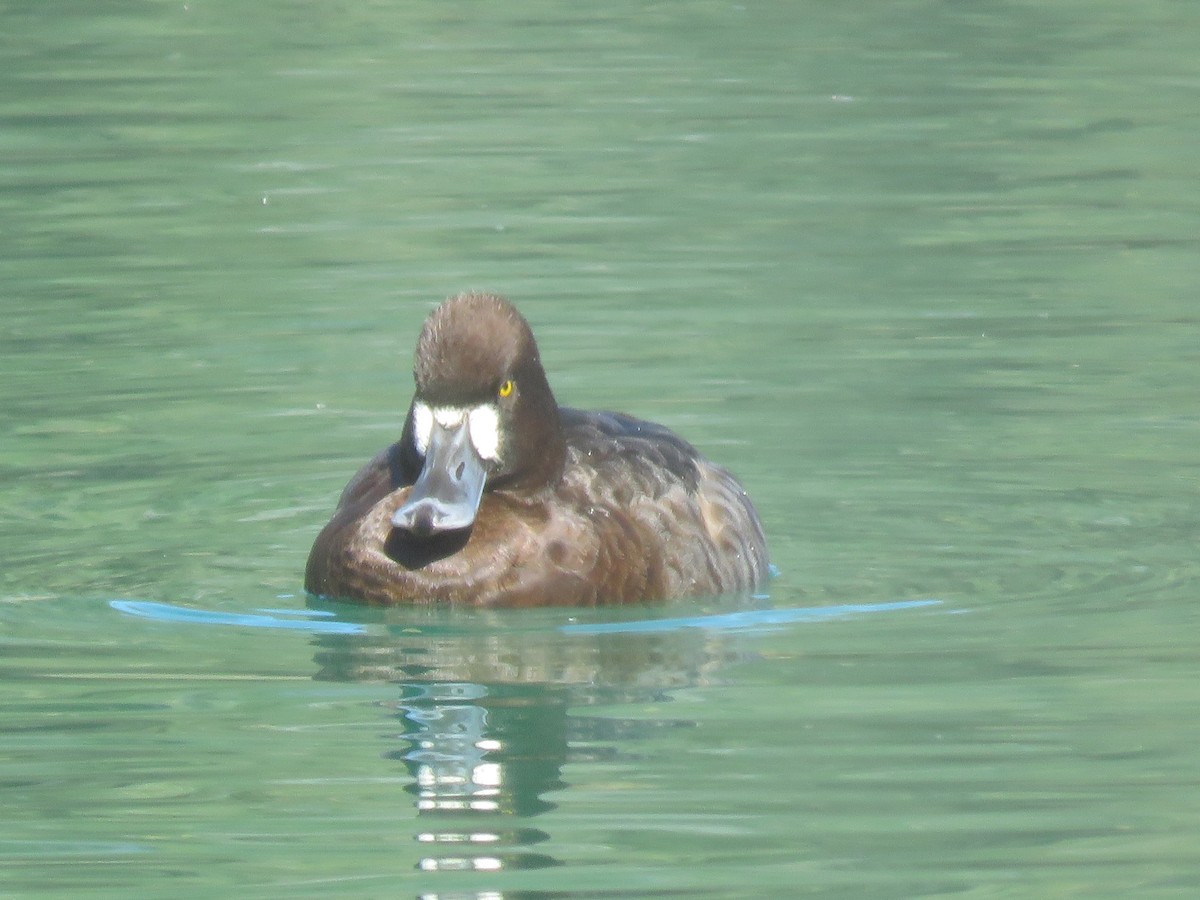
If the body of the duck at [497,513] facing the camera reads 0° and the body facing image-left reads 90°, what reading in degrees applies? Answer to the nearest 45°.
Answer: approximately 45°
